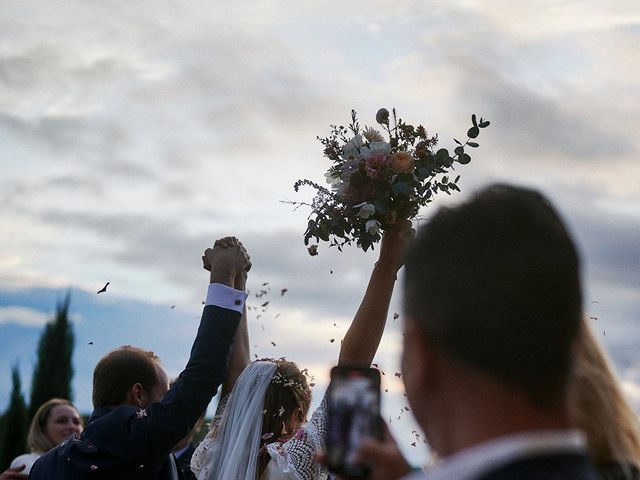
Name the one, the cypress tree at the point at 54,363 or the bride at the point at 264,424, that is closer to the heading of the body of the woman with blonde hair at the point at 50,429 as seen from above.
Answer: the bride

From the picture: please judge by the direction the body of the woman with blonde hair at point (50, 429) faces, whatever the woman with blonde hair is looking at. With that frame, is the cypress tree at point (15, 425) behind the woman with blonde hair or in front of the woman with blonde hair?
behind

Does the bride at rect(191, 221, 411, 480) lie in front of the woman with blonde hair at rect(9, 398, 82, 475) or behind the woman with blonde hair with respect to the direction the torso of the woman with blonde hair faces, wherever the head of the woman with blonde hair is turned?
in front

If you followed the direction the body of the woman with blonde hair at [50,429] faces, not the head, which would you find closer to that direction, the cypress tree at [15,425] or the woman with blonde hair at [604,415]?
the woman with blonde hair

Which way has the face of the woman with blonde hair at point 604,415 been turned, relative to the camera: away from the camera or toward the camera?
away from the camera

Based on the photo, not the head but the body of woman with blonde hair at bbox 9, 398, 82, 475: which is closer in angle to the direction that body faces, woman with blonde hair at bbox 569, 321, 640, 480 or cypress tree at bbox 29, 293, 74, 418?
the woman with blonde hair

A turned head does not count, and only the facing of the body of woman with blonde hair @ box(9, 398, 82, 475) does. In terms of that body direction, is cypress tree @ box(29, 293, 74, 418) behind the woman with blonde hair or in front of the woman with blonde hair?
behind

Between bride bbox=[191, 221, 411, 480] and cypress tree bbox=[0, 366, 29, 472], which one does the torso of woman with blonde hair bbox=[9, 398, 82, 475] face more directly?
the bride
